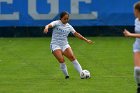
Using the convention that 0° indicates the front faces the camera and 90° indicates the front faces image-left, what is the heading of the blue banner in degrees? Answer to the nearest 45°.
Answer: approximately 0°
